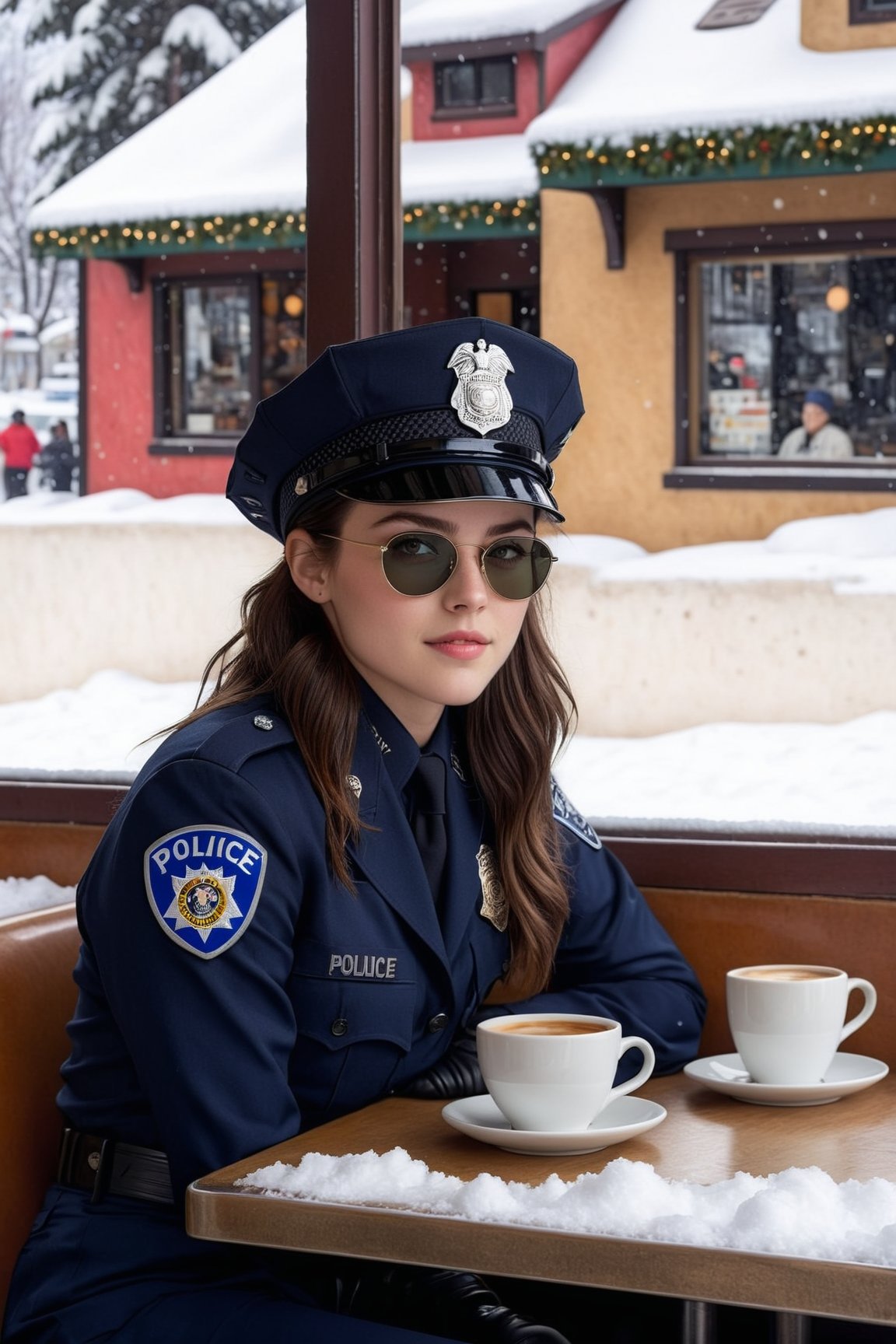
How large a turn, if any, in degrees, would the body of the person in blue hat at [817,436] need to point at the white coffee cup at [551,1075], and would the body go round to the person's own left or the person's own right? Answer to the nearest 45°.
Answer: approximately 45° to the person's own left

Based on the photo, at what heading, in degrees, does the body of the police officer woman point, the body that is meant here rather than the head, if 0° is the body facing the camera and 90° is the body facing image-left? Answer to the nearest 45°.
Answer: approximately 315°

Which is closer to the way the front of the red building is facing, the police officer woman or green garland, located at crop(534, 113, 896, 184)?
the police officer woman

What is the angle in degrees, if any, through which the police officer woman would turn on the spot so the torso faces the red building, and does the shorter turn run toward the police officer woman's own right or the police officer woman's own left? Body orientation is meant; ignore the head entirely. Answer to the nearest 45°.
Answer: approximately 135° to the police officer woman's own left
